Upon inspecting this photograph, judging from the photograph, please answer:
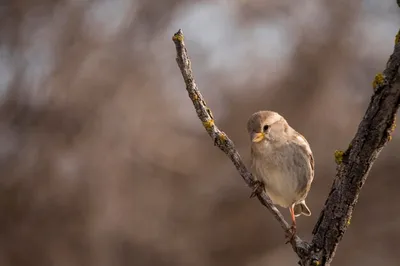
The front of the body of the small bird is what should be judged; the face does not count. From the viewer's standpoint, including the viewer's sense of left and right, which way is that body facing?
facing the viewer and to the left of the viewer

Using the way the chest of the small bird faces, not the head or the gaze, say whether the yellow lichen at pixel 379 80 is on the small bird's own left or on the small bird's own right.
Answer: on the small bird's own left

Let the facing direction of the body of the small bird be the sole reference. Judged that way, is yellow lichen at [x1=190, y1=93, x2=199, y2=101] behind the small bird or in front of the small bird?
in front
